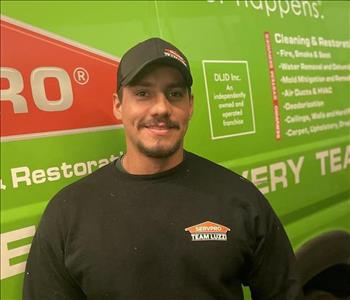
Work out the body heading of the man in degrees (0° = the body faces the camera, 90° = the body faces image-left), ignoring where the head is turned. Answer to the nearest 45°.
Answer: approximately 0°
